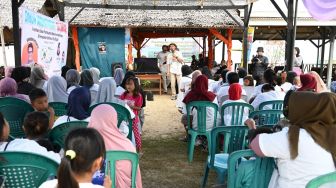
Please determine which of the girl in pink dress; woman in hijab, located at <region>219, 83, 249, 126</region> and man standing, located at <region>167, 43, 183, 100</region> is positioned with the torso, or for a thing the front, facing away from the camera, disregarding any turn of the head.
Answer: the woman in hijab

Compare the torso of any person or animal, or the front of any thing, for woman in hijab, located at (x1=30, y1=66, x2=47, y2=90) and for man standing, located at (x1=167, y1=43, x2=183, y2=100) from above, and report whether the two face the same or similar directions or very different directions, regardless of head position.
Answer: very different directions

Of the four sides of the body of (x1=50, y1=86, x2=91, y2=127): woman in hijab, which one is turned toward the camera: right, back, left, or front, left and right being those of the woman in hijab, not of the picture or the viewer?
back

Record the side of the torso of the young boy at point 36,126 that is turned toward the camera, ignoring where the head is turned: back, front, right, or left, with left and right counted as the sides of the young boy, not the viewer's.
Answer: back

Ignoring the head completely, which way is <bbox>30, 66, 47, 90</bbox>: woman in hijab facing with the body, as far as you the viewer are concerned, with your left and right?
facing away from the viewer and to the right of the viewer

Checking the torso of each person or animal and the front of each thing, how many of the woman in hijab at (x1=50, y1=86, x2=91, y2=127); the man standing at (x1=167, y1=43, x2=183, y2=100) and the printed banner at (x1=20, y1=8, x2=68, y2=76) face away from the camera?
1

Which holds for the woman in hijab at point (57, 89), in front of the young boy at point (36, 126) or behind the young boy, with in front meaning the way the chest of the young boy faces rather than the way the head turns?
in front

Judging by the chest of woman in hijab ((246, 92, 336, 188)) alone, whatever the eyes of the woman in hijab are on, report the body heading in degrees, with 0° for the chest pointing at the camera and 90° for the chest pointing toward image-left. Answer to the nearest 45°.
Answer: approximately 135°

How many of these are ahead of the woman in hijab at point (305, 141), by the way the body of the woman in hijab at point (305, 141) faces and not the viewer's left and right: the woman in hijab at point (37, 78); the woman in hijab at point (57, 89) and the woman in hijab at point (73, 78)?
3

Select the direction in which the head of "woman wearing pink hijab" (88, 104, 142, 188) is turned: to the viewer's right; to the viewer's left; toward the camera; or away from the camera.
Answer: away from the camera

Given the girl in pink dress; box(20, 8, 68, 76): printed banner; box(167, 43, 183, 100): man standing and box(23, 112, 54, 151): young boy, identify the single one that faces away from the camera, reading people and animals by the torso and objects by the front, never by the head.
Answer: the young boy

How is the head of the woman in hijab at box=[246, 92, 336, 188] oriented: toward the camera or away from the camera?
away from the camera

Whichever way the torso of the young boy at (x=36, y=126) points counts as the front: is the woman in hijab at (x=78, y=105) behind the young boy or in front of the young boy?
in front

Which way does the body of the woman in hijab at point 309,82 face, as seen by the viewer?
away from the camera

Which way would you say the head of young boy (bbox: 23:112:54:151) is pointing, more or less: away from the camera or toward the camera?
away from the camera

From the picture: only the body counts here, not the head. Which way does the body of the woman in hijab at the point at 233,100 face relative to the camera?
away from the camera

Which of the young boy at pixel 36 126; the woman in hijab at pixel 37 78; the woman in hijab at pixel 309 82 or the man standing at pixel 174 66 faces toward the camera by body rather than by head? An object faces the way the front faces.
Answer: the man standing
